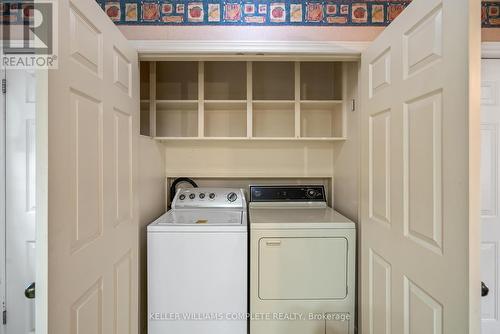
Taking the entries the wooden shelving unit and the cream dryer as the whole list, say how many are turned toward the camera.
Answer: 2

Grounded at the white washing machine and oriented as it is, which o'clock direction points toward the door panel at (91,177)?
The door panel is roughly at 1 o'clock from the white washing machine.

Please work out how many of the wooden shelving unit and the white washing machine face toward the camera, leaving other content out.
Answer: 2

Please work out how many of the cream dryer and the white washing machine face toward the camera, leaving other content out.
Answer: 2

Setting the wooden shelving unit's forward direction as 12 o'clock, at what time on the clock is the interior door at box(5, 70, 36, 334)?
The interior door is roughly at 2 o'clock from the wooden shelving unit.

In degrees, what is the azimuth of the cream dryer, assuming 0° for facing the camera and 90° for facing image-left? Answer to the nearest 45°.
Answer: approximately 0°

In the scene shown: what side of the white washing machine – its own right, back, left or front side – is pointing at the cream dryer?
left

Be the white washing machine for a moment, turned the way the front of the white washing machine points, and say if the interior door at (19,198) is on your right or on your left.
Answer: on your right

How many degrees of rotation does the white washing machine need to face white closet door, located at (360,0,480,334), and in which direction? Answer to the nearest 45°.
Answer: approximately 45° to its left

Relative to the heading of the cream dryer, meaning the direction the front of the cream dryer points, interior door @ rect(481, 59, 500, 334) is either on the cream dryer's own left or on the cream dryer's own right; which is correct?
on the cream dryer's own left
